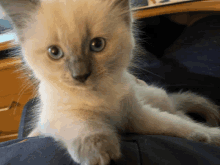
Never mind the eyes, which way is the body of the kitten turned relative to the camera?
toward the camera
